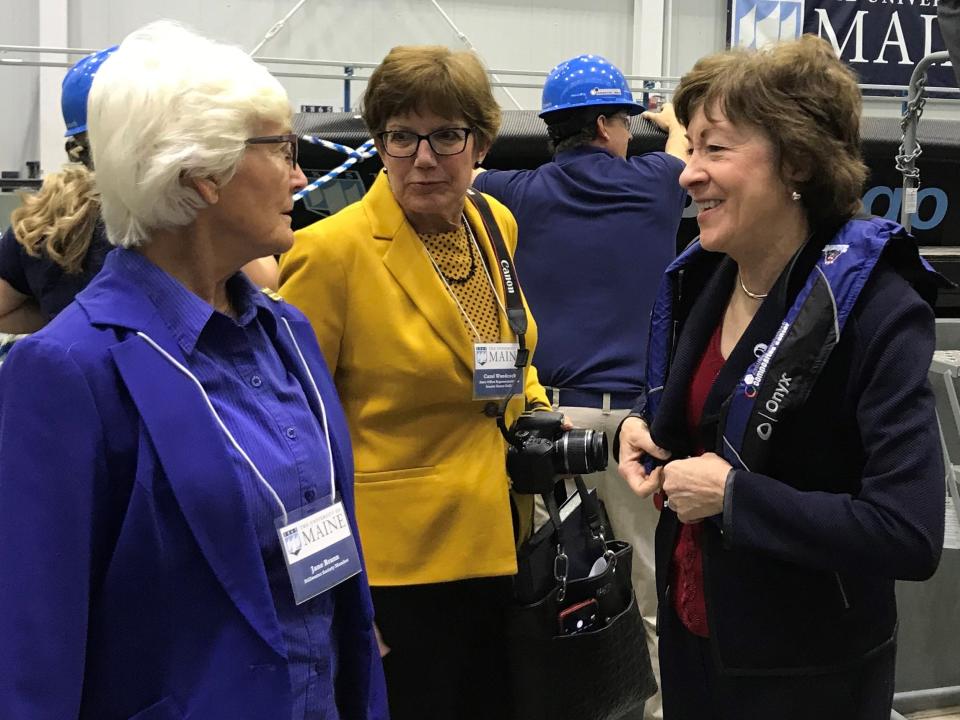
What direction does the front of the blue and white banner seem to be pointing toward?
toward the camera

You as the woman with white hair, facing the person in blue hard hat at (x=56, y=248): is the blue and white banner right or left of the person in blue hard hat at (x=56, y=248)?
right

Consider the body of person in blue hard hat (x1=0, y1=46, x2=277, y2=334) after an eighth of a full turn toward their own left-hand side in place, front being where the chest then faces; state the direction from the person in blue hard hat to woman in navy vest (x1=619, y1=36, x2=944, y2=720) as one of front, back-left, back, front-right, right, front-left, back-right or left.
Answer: back-right

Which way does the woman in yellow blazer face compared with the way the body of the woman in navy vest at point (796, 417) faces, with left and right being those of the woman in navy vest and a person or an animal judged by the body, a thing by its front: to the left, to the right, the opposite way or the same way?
to the left

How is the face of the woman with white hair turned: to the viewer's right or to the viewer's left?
to the viewer's right

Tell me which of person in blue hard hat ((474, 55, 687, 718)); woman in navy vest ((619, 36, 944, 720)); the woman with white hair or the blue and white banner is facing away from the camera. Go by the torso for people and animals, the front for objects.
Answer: the person in blue hard hat

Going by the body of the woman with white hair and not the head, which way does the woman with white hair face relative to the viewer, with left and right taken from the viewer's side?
facing the viewer and to the right of the viewer

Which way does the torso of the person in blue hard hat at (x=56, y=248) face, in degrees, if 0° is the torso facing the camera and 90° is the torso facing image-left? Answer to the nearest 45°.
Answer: approximately 225°

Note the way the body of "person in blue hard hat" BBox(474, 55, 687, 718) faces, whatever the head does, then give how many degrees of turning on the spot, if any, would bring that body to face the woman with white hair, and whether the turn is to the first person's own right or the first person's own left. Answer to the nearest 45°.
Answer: approximately 180°

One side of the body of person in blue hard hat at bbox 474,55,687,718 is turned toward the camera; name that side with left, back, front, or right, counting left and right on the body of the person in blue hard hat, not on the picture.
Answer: back

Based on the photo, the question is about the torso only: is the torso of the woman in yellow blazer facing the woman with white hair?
no

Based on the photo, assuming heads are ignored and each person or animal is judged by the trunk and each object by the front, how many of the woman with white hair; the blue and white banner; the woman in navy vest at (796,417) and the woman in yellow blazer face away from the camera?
0
